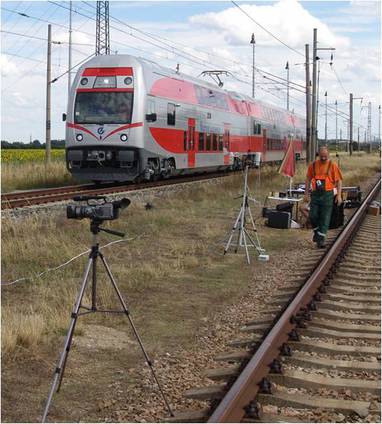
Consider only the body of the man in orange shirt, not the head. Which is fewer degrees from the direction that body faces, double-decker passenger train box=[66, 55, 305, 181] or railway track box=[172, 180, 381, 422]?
the railway track

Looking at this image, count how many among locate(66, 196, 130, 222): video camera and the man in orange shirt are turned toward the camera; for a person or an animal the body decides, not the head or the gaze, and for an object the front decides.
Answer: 1

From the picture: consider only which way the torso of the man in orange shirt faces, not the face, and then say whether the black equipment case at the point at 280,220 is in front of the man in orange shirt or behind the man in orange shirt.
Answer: behind

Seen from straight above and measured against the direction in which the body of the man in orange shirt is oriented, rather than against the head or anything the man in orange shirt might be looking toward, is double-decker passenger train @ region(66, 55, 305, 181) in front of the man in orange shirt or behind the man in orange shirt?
behind

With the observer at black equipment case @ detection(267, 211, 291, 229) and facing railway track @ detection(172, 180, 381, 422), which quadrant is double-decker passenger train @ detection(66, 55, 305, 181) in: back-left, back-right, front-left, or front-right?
back-right
